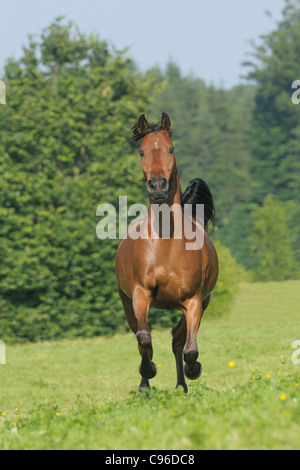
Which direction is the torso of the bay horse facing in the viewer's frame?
toward the camera
